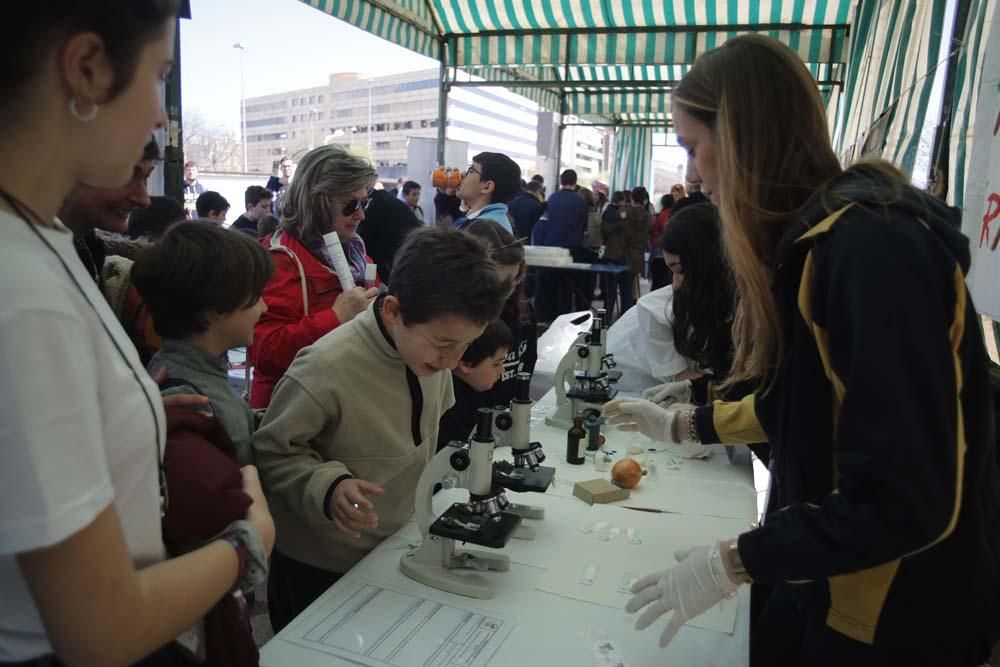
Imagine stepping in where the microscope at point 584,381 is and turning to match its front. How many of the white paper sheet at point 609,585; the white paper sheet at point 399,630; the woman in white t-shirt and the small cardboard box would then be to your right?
4

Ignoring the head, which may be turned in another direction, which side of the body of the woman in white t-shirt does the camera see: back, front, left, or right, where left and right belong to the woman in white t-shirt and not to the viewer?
right

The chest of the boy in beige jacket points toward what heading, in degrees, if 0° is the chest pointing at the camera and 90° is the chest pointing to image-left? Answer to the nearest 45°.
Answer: approximately 315°

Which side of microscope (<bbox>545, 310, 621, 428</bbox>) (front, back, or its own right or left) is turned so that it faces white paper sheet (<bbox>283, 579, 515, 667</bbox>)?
right

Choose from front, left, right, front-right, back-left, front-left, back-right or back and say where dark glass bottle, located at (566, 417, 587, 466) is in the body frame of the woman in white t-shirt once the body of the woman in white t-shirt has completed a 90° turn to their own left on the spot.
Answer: front-right

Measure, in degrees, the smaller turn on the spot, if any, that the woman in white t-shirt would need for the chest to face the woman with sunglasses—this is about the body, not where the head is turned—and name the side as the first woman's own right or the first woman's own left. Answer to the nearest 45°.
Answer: approximately 90° to the first woman's own left

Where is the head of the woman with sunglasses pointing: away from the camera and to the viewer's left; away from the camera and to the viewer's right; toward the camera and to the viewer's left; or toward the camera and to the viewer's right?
toward the camera and to the viewer's right

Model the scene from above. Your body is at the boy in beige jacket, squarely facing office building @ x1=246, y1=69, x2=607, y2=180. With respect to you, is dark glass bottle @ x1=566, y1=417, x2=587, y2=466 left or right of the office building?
right

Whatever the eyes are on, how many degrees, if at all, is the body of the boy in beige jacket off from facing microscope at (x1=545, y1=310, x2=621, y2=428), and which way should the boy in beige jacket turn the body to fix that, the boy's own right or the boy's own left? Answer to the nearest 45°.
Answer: approximately 90° to the boy's own left

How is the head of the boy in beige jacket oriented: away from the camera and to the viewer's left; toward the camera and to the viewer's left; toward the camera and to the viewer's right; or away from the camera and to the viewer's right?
toward the camera and to the viewer's right

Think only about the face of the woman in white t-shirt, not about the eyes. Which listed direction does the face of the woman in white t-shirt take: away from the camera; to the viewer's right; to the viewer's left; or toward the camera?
to the viewer's right
